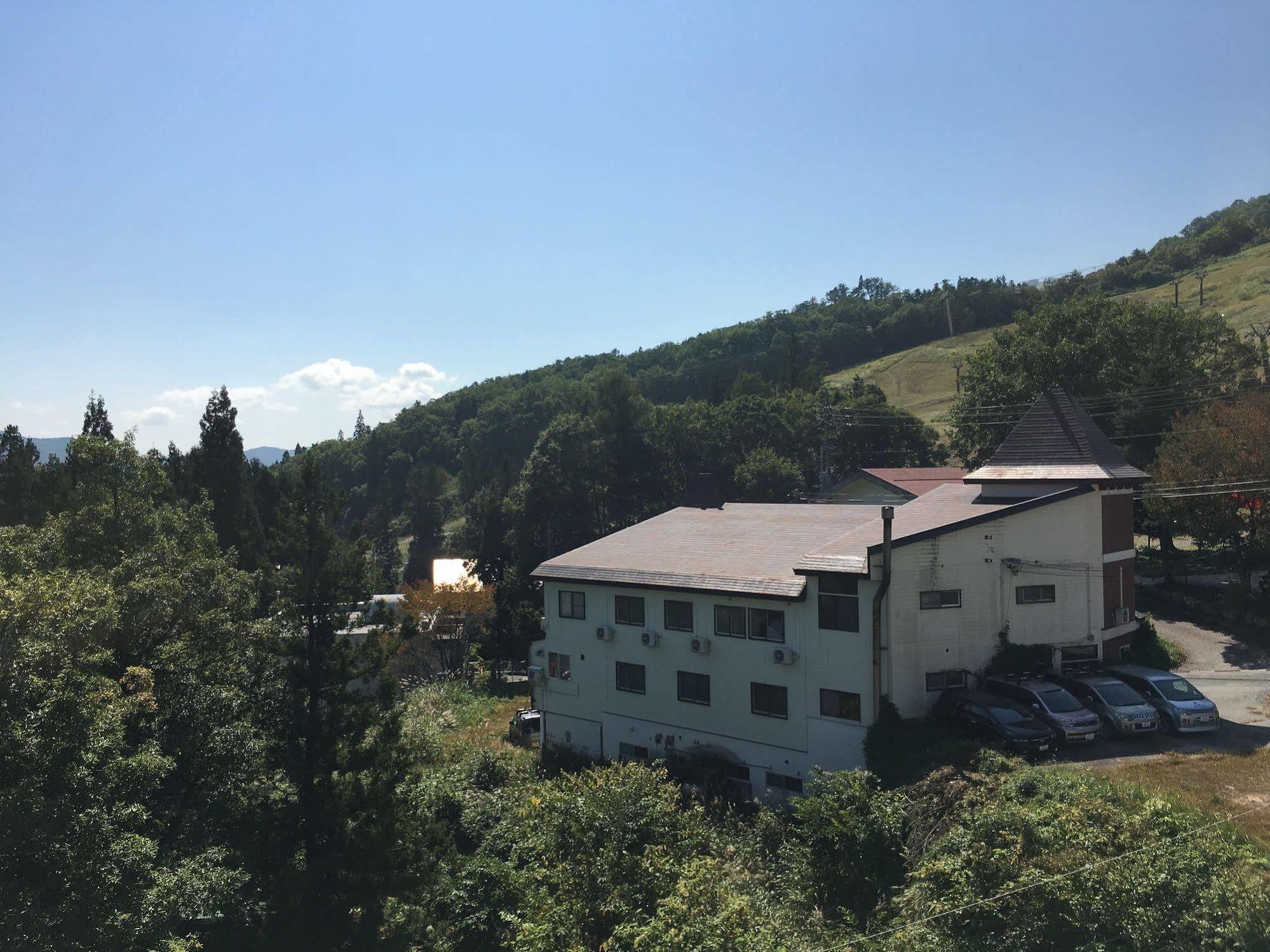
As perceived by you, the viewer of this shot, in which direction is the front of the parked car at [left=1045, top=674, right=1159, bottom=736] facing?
facing the viewer and to the right of the viewer

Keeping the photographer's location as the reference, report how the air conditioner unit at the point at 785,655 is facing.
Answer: facing the viewer and to the left of the viewer

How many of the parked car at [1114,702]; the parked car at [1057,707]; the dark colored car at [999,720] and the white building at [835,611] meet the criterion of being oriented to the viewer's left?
0

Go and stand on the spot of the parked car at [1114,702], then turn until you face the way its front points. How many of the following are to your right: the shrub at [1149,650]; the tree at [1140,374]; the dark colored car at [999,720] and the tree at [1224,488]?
1

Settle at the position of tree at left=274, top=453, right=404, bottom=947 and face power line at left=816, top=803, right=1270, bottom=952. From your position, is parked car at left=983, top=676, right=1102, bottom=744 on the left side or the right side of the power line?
left

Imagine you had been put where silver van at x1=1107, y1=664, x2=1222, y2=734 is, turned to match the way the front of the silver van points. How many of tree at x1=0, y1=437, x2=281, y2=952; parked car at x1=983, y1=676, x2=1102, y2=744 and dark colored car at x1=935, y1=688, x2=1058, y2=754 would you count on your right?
3

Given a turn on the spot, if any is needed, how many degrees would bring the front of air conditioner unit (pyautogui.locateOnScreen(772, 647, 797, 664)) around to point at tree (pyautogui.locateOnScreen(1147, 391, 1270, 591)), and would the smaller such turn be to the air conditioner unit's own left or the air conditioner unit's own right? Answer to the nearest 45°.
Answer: approximately 180°

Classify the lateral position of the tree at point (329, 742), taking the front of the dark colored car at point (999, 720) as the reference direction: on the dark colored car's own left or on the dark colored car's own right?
on the dark colored car's own right

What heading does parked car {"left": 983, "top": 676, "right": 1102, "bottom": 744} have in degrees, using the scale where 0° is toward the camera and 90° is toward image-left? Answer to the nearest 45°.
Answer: approximately 315°
